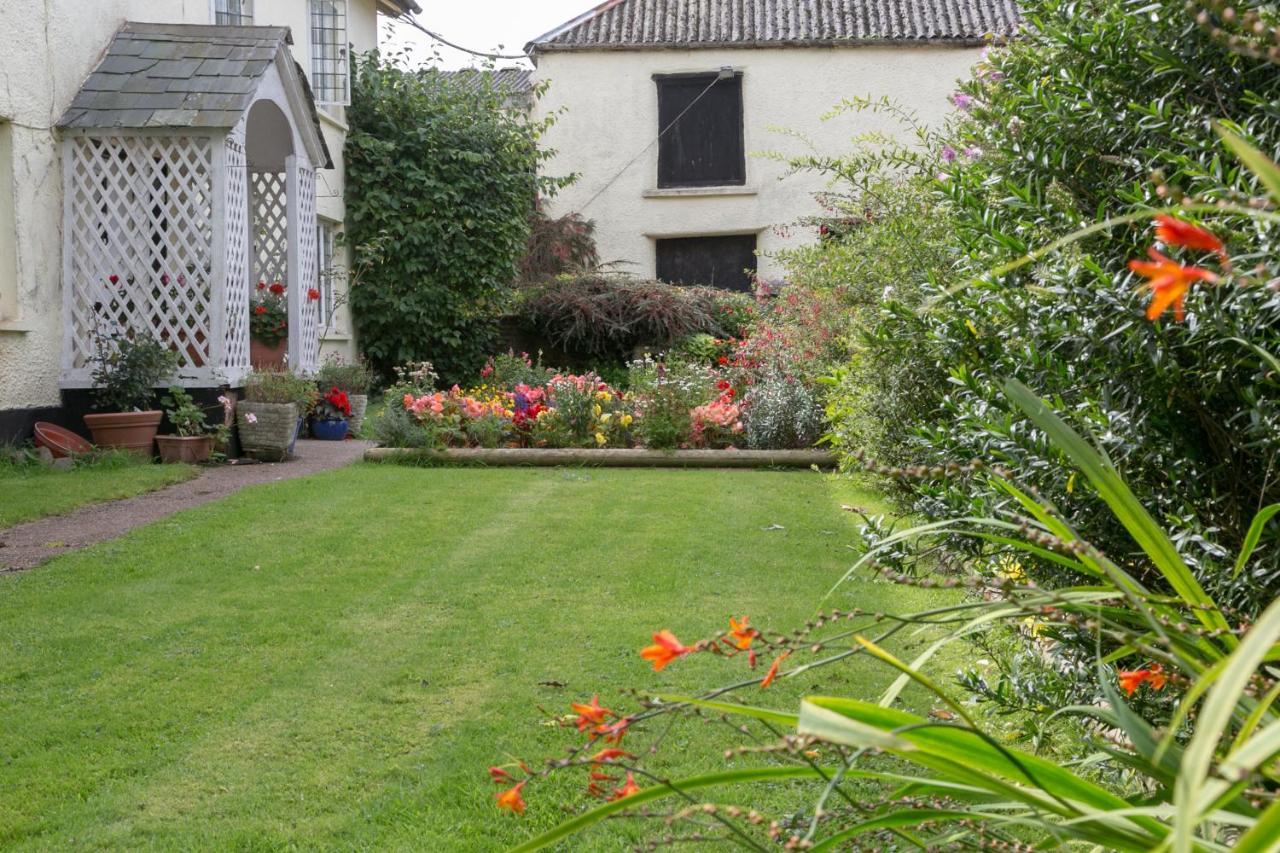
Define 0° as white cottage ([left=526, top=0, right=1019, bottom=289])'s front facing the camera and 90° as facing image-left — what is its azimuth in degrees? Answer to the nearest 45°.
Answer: approximately 0°

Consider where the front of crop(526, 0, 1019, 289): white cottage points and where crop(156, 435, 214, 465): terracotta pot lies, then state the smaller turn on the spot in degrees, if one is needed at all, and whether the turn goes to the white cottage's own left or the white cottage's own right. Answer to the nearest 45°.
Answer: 0° — it already faces it

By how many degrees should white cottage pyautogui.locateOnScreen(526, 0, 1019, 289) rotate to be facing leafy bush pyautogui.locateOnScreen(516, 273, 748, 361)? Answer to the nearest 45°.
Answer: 0° — it already faces it

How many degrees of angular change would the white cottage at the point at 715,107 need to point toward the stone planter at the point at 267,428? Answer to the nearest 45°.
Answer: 0° — it already faces it

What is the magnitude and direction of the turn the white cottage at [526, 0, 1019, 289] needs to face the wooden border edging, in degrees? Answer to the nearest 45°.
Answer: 0° — it already faces it

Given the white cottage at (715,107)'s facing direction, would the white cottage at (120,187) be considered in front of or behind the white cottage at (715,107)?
in front

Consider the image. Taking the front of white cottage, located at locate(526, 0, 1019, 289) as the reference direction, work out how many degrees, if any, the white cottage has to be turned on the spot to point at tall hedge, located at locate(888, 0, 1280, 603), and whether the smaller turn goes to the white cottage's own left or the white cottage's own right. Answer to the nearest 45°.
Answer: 0° — it already faces it

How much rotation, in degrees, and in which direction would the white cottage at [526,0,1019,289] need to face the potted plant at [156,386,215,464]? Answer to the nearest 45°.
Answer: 0° — it already faces it

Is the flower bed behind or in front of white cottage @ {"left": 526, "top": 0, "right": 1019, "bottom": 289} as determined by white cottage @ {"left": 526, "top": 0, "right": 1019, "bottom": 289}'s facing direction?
in front

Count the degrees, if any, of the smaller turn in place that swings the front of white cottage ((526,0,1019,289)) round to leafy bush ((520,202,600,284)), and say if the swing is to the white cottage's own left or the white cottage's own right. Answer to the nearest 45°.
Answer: approximately 45° to the white cottage's own right

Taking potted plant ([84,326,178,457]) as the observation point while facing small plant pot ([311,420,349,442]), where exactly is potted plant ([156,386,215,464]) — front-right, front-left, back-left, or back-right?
front-right

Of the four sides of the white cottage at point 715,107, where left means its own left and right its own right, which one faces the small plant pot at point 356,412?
front

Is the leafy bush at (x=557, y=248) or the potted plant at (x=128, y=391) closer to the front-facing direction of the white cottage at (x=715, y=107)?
the potted plant

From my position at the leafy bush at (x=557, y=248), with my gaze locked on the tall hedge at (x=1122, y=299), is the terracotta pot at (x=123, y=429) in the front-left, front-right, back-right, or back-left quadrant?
front-right

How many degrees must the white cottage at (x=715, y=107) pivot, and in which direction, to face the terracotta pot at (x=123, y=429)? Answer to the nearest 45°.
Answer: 0° — it already faces it
